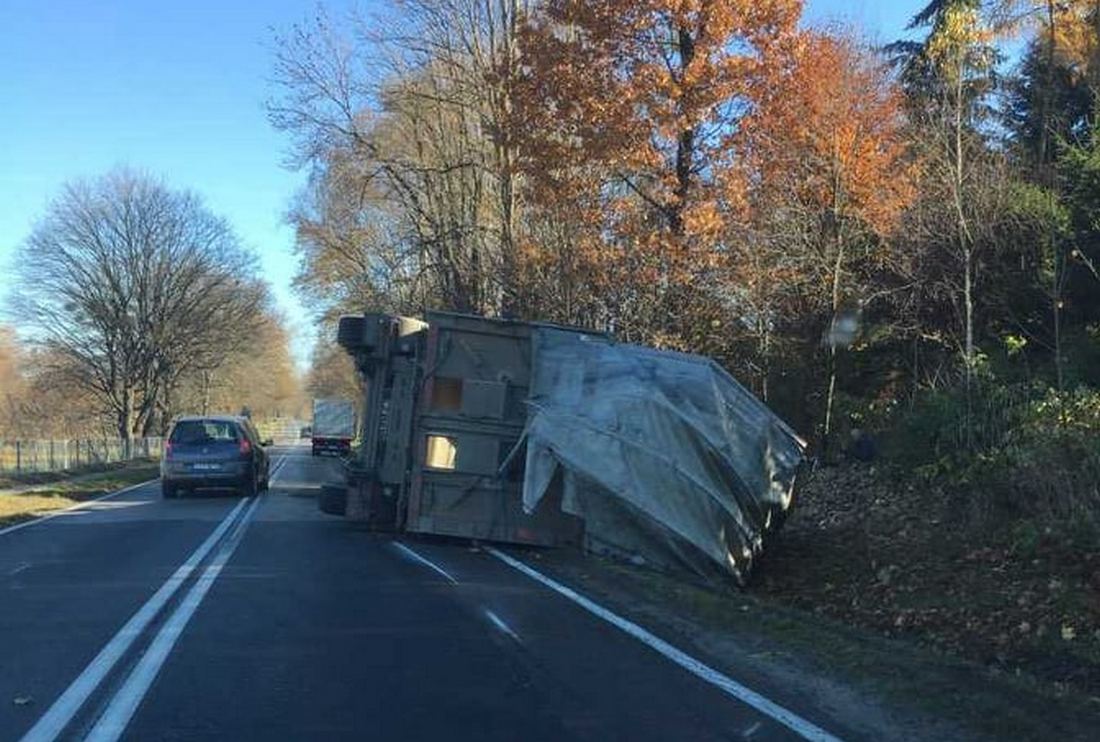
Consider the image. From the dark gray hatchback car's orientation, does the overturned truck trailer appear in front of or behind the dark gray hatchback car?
behind

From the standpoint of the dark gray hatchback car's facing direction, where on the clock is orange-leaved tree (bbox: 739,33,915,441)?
The orange-leaved tree is roughly at 4 o'clock from the dark gray hatchback car.

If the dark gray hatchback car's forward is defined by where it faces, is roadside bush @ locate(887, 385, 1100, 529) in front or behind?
behind

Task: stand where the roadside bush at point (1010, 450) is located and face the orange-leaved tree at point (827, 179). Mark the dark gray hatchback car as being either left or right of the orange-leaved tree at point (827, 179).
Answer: left

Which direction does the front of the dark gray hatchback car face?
away from the camera

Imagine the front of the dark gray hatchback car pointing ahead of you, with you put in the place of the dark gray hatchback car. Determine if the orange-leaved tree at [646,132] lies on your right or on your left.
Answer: on your right

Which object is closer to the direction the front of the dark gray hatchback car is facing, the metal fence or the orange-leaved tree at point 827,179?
the metal fence

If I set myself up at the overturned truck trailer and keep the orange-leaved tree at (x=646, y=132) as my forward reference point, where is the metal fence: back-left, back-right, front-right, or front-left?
front-left

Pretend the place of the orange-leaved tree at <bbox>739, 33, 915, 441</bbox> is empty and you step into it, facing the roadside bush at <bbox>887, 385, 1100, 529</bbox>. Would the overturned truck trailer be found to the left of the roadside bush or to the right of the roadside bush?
right
